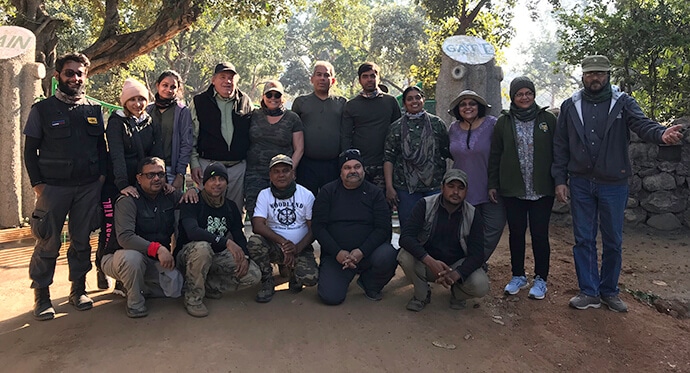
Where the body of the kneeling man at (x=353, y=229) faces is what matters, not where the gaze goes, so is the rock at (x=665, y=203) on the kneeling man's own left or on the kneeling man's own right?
on the kneeling man's own left

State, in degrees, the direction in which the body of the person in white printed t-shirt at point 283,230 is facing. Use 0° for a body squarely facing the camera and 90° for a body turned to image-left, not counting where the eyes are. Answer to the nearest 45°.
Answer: approximately 0°

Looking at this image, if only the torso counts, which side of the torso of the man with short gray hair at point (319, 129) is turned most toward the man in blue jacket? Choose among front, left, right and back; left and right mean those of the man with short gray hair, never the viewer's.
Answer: left

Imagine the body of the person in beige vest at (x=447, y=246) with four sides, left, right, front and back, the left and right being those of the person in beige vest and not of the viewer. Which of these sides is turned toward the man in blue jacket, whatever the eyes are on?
left

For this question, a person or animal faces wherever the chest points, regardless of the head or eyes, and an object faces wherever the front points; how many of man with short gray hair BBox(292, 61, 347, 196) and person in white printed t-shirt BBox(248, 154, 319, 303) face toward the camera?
2

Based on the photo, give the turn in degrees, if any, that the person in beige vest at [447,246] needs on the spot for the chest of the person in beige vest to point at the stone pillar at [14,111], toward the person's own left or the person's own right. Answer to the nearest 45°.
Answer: approximately 90° to the person's own right
